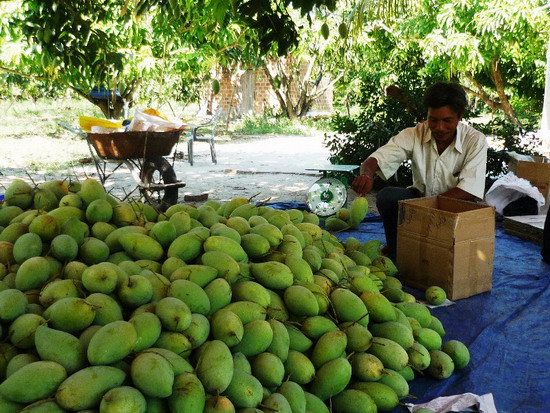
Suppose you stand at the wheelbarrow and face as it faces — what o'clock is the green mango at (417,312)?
The green mango is roughly at 1 o'clock from the wheelbarrow.

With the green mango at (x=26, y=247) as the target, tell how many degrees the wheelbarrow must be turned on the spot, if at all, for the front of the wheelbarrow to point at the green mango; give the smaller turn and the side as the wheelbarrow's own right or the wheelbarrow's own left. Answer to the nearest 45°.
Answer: approximately 45° to the wheelbarrow's own right

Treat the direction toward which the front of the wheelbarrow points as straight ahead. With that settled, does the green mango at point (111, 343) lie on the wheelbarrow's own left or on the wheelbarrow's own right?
on the wheelbarrow's own right

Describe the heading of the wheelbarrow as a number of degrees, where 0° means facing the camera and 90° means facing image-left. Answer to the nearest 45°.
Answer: approximately 315°

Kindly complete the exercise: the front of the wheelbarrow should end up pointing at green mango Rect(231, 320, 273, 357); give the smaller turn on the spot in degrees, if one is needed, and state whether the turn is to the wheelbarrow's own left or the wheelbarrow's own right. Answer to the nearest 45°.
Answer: approximately 45° to the wheelbarrow's own right

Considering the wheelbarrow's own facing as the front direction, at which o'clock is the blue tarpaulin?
The blue tarpaulin is roughly at 1 o'clock from the wheelbarrow.

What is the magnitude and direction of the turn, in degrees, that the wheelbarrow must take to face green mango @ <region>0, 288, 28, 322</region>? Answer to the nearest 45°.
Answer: approximately 45° to its right

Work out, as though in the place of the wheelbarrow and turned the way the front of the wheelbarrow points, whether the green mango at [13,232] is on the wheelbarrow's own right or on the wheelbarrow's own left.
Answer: on the wheelbarrow's own right

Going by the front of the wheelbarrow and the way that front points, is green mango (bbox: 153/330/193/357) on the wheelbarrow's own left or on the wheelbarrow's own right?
on the wheelbarrow's own right
